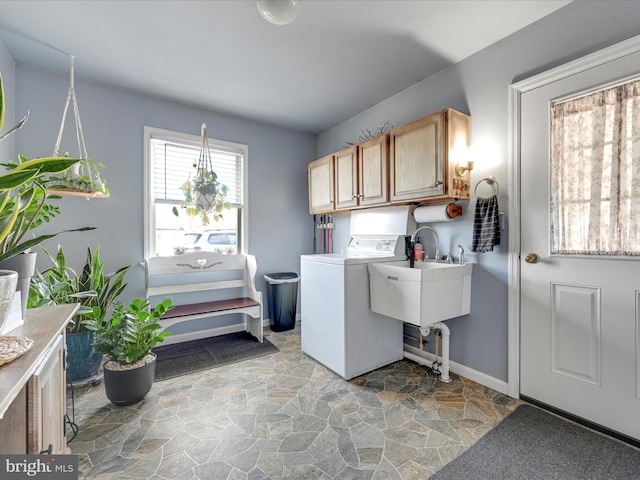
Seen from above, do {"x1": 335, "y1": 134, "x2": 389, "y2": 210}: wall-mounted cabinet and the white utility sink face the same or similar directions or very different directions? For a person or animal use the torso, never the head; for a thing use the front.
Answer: same or similar directions

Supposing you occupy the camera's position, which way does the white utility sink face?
facing the viewer and to the left of the viewer

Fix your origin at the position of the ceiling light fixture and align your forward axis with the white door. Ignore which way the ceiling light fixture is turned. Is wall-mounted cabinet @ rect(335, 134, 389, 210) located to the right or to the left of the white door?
left

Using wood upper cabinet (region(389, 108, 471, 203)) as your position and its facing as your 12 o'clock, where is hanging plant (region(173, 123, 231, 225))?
The hanging plant is roughly at 1 o'clock from the wood upper cabinet.

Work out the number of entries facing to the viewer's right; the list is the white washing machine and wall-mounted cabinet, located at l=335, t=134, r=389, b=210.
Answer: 0

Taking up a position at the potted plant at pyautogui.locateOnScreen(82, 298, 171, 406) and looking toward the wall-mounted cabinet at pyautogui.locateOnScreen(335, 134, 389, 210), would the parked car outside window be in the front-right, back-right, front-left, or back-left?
front-left

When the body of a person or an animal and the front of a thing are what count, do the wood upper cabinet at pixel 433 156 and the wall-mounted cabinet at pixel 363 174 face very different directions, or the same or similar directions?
same or similar directions

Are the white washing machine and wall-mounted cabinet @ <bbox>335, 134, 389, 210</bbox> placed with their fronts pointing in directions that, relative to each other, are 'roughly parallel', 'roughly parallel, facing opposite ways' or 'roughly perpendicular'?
roughly parallel

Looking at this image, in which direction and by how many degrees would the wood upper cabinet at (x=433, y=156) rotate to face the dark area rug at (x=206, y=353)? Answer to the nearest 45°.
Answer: approximately 45° to its right

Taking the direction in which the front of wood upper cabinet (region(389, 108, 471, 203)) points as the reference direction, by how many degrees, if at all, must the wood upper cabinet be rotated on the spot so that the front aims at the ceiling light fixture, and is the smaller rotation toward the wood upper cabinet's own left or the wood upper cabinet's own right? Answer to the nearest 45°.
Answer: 0° — it already faces it

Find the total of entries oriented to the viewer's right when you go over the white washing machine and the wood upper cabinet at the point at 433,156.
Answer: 0

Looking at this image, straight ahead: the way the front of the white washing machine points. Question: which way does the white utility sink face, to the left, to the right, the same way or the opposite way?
the same way

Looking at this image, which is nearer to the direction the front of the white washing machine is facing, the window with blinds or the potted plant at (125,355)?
the potted plant

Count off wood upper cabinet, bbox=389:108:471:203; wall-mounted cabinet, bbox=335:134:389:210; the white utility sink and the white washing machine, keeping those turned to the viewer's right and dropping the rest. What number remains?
0

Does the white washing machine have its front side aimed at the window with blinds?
no

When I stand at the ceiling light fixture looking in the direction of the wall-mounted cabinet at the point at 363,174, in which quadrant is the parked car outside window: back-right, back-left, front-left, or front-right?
front-left
